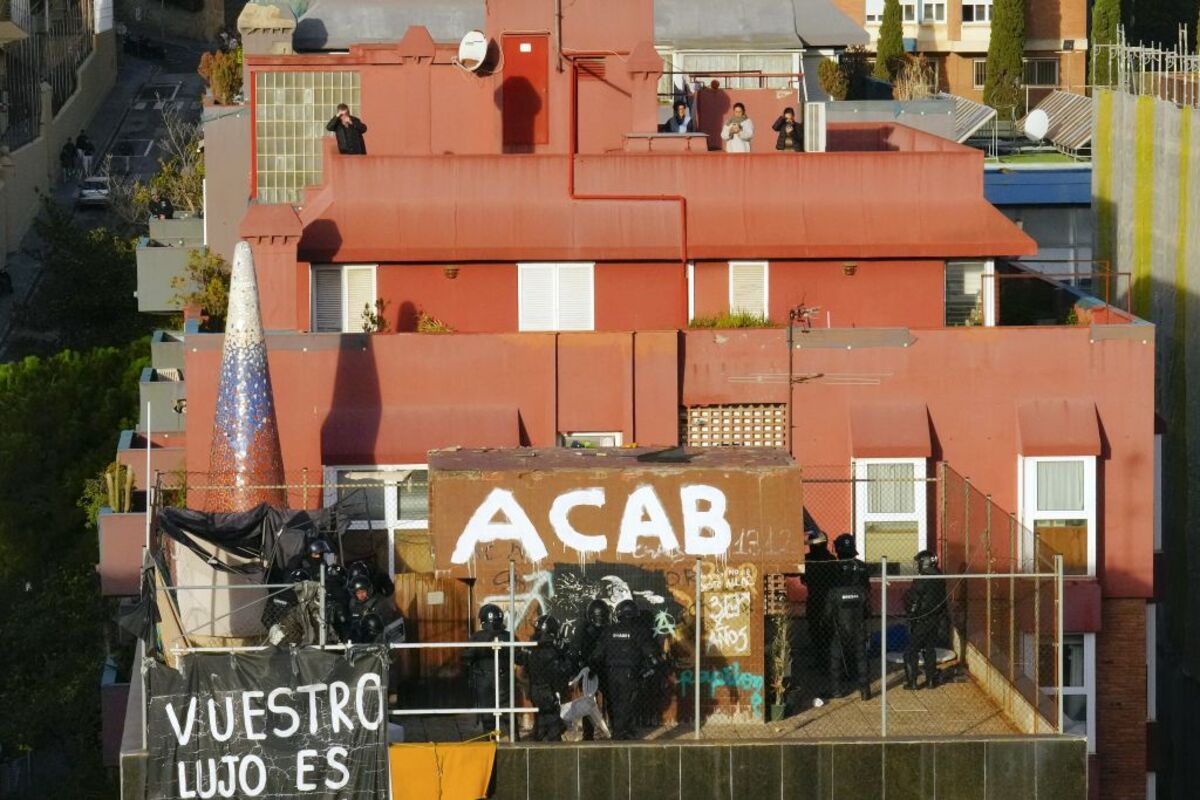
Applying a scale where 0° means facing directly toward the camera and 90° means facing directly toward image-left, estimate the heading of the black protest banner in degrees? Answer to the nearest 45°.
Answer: approximately 0°

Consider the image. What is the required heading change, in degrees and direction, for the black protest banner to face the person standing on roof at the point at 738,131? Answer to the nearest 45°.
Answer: approximately 135° to its left

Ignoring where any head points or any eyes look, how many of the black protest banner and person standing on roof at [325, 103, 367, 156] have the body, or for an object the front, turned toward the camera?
2

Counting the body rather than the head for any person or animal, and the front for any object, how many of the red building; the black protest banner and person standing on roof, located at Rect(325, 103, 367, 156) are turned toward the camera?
3

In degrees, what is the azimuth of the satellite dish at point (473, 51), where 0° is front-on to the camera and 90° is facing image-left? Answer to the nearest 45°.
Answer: approximately 45°

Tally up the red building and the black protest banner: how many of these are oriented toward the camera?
2

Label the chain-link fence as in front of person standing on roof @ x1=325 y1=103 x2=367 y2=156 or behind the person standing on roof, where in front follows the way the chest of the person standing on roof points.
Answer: in front

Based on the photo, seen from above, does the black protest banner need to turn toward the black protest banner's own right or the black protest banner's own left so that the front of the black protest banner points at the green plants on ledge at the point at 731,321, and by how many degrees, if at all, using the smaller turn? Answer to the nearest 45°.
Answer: approximately 135° to the black protest banner's own left
